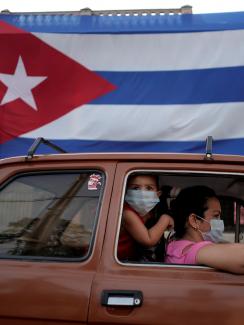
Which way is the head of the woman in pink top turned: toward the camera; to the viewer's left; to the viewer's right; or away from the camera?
to the viewer's right

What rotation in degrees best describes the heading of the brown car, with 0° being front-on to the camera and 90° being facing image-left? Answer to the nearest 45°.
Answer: approximately 270°

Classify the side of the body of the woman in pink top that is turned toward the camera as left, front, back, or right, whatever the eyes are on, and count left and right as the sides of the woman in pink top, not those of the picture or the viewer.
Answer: right

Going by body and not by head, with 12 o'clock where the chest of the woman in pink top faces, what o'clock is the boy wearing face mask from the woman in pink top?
The boy wearing face mask is roughly at 5 o'clock from the woman in pink top.

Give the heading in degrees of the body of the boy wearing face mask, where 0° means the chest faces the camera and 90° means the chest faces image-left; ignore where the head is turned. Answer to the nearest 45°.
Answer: approximately 315°
